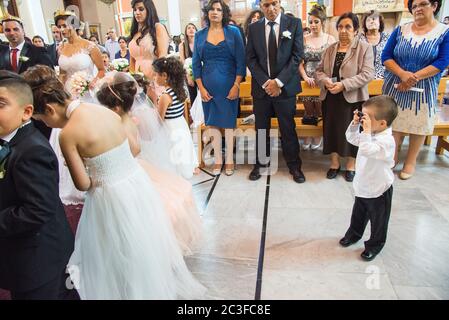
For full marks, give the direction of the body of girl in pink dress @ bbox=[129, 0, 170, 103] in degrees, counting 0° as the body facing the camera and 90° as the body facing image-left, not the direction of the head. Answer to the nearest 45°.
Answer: approximately 45°

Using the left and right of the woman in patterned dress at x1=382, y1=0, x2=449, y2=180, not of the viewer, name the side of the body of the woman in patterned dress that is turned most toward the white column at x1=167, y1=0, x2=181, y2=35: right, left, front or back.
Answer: right

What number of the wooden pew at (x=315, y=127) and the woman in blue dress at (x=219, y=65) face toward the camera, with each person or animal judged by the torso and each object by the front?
2

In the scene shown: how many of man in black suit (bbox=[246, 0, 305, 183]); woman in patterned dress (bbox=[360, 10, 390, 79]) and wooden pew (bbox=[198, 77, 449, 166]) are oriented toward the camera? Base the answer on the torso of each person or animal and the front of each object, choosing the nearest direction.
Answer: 3

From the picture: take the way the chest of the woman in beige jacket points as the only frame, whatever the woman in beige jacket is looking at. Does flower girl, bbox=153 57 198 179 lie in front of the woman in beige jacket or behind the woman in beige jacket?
in front

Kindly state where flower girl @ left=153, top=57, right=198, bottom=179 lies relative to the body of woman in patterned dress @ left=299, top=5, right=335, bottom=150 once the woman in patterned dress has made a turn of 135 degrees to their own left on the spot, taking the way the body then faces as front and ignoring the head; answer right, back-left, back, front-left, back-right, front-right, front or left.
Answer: back-right

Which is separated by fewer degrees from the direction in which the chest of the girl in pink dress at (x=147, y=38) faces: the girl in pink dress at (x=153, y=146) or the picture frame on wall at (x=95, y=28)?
the girl in pink dress

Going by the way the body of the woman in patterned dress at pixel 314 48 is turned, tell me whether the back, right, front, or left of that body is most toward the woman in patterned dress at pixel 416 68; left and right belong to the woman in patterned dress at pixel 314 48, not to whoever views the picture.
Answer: left

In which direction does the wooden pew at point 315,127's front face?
toward the camera

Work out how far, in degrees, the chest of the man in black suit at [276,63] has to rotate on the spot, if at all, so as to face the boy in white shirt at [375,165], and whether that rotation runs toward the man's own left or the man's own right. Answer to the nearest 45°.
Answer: approximately 45° to the man's own left

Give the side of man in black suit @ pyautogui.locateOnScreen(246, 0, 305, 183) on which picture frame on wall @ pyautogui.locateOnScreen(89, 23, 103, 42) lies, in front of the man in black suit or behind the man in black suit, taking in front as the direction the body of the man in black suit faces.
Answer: behind

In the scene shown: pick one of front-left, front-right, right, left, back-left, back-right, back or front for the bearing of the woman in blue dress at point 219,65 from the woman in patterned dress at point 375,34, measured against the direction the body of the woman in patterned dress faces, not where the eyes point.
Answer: front-right

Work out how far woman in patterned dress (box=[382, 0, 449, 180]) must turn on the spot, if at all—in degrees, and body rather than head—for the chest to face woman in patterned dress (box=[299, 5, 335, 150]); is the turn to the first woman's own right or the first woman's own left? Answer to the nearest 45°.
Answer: approximately 45° to the first woman's own right

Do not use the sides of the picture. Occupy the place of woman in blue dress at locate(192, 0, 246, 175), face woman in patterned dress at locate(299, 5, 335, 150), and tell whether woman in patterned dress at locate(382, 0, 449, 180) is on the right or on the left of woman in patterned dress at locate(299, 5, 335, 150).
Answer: right

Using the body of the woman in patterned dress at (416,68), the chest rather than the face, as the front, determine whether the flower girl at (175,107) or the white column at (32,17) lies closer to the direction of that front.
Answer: the flower girl
